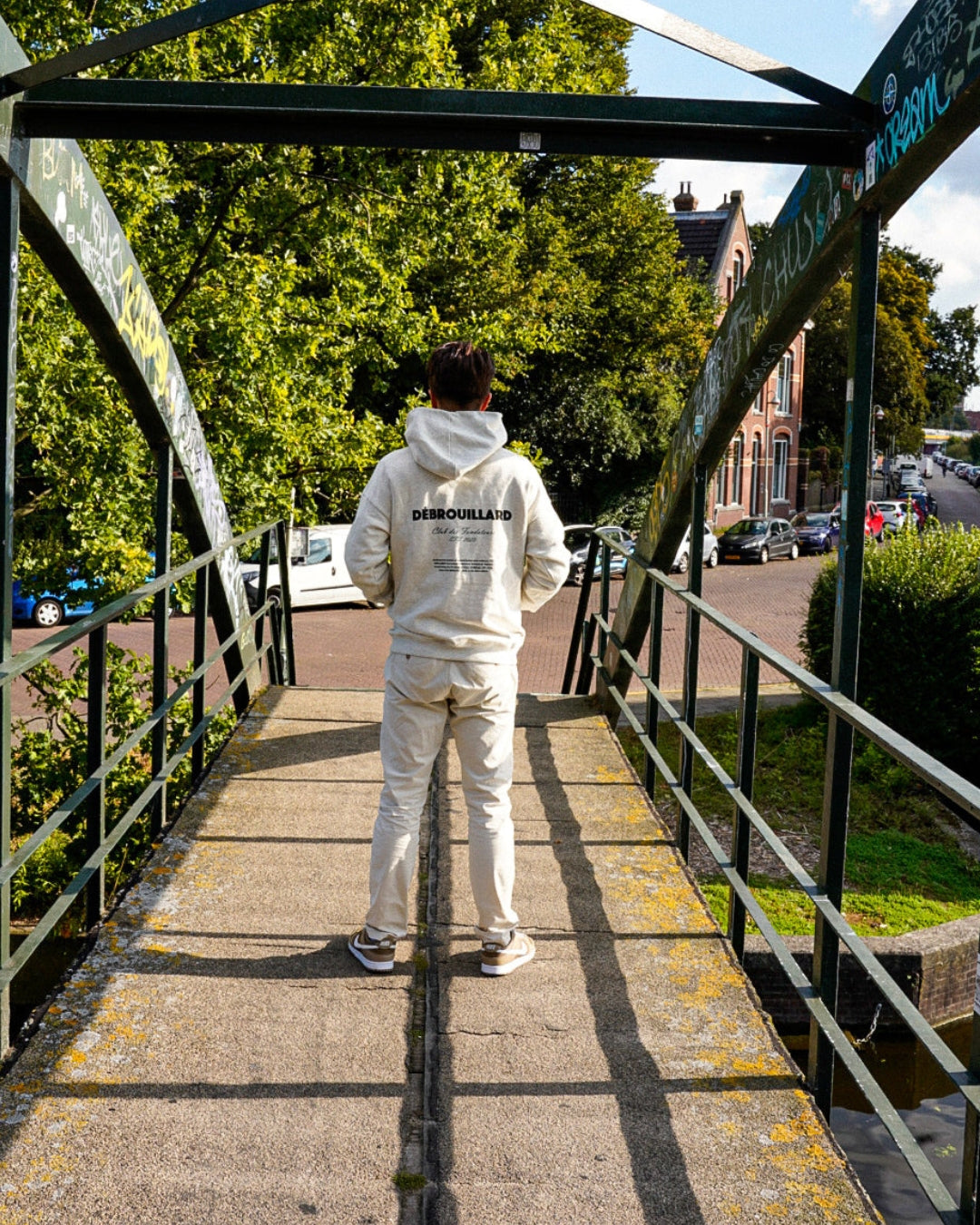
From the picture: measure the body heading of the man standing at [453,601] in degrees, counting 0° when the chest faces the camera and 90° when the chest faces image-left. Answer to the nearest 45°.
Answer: approximately 180°

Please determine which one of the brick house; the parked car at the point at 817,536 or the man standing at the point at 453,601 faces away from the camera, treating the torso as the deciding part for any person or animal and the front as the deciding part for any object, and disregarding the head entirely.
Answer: the man standing

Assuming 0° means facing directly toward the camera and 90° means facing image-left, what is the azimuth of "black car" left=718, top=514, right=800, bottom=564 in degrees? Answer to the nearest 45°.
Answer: approximately 45°

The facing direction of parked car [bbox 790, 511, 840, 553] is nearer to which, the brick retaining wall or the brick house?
the brick retaining wall

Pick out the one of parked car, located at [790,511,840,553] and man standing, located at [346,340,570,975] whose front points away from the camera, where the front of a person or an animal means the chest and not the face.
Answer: the man standing

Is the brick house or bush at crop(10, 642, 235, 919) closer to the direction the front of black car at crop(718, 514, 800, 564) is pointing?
the bush

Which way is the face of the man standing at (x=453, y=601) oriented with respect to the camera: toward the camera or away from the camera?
away from the camera

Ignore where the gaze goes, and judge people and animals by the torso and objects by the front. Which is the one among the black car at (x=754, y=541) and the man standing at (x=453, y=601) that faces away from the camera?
the man standing

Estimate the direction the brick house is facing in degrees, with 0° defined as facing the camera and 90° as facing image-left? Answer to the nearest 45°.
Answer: approximately 315°
